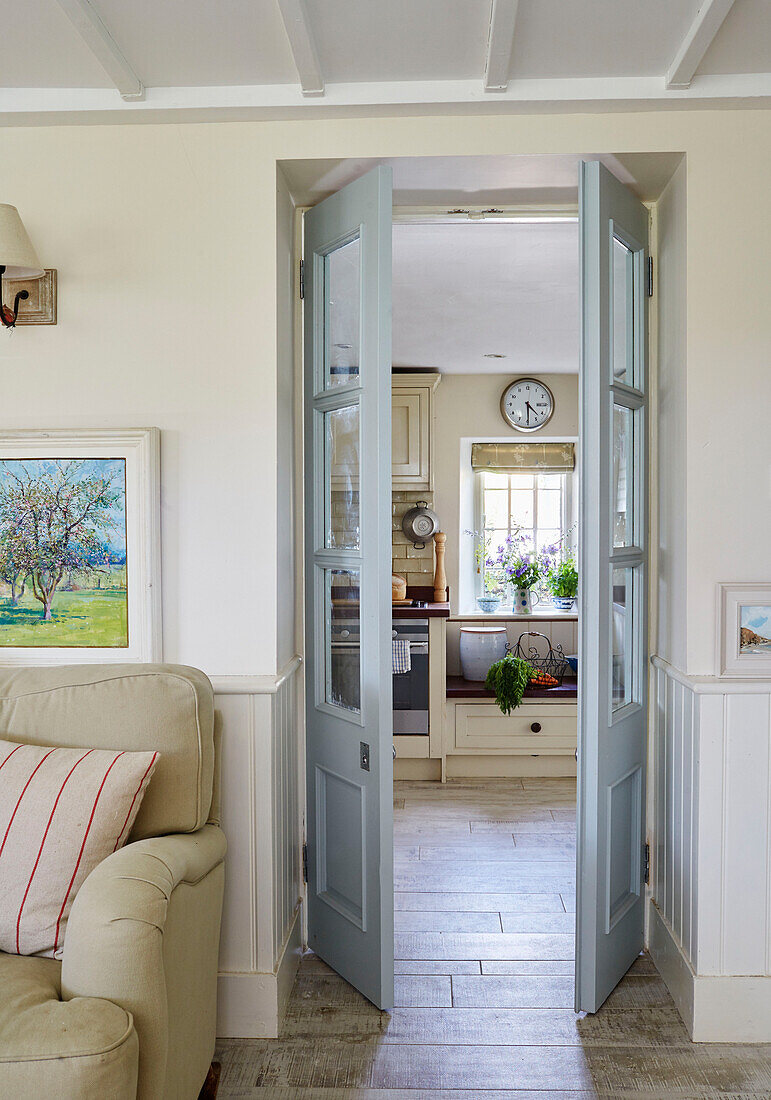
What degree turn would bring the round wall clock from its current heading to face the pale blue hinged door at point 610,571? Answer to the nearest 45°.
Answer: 0° — it already faces it

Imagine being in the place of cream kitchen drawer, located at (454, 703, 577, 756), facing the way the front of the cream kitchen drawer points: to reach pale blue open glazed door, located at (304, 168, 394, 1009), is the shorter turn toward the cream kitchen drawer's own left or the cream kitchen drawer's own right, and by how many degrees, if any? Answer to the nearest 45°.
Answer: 0° — it already faces it

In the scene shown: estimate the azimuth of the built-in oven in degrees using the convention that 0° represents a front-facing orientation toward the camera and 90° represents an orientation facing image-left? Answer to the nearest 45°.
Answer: approximately 0°

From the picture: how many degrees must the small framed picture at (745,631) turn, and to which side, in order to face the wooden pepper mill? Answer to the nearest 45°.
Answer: approximately 135° to its right

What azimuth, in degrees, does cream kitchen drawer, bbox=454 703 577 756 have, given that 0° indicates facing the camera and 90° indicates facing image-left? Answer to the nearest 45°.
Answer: approximately 0°

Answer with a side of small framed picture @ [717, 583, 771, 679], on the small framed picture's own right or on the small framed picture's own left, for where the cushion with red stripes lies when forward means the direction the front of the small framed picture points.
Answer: on the small framed picture's own right

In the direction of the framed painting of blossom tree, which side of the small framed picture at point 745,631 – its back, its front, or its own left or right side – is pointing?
right

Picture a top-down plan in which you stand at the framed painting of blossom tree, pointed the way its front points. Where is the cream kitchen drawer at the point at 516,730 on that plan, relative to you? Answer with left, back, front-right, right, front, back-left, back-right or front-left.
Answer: back-left
